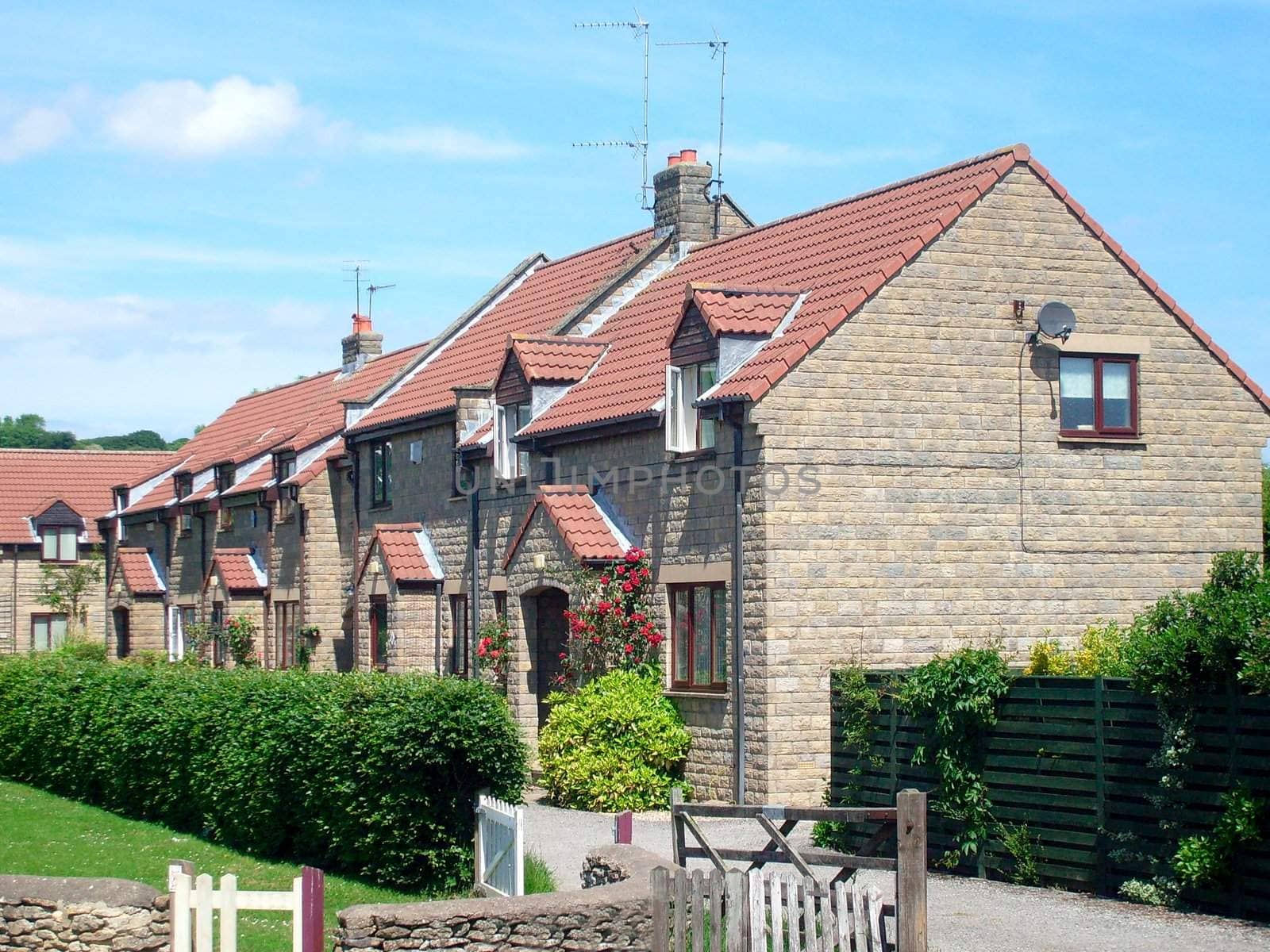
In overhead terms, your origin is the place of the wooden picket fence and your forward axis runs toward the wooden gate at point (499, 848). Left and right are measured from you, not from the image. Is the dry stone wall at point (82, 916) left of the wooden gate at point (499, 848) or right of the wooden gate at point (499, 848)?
left

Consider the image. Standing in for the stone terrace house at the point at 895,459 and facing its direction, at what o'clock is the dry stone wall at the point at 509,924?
The dry stone wall is roughly at 11 o'clock from the stone terrace house.

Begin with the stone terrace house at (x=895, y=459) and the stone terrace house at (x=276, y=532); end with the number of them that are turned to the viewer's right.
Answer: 0

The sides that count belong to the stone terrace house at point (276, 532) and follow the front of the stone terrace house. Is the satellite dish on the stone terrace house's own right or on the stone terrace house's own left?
on the stone terrace house's own left

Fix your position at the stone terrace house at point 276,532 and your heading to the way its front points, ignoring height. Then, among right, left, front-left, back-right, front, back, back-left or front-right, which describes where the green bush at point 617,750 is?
front-left

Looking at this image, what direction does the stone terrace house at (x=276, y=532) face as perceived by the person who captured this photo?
facing the viewer and to the left of the viewer

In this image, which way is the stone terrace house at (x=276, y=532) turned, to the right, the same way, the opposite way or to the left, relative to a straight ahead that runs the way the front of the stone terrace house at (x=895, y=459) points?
the same way

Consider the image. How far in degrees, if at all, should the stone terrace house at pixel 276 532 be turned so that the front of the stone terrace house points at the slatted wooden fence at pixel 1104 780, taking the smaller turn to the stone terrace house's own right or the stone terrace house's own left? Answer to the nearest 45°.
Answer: approximately 45° to the stone terrace house's own left

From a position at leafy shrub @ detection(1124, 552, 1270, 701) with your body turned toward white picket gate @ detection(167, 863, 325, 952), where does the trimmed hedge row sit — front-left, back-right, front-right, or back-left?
front-right

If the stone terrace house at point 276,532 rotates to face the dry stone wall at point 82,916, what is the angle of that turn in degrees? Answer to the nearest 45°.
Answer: approximately 45° to its left

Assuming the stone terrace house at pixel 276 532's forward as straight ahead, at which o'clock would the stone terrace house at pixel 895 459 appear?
the stone terrace house at pixel 895 459 is roughly at 10 o'clock from the stone terrace house at pixel 276 532.
